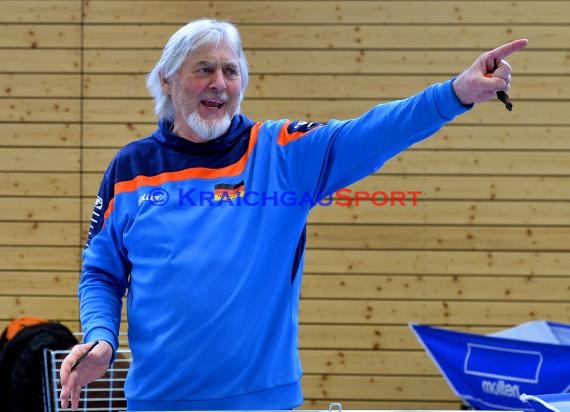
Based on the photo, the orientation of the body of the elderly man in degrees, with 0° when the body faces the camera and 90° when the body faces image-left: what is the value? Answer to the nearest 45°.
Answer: approximately 0°
